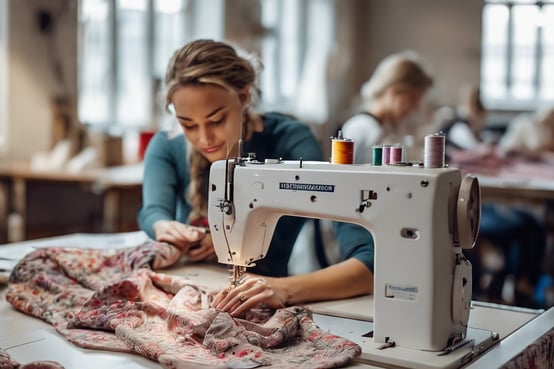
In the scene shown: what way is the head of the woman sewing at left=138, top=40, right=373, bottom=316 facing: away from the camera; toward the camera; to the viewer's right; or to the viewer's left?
toward the camera

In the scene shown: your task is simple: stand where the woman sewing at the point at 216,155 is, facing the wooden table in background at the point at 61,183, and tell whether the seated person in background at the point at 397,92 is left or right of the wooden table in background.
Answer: right
